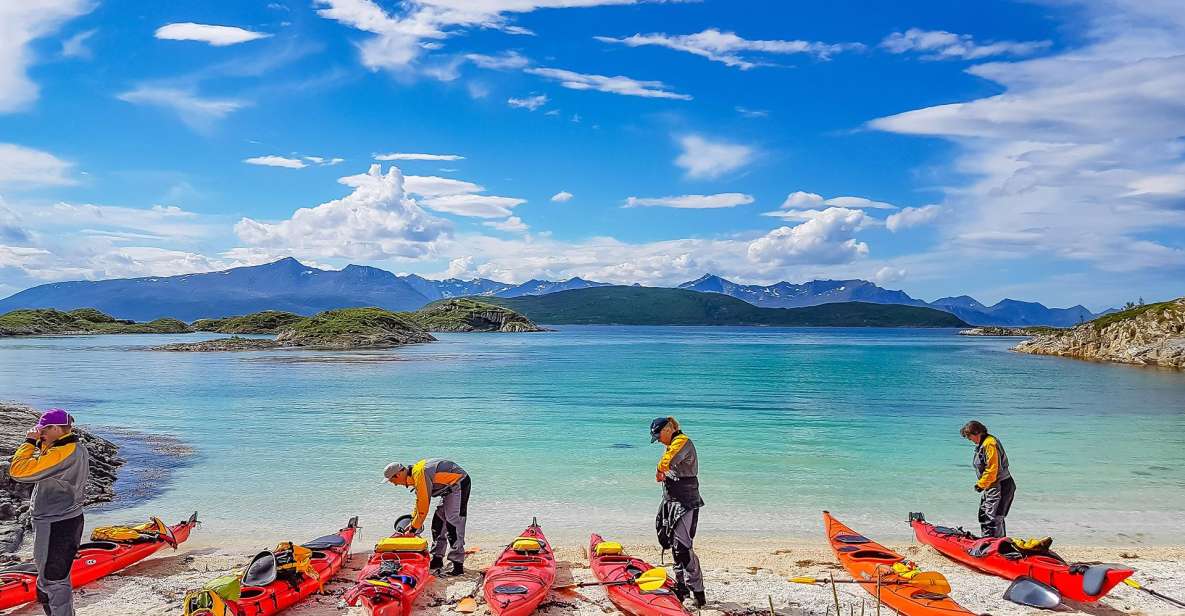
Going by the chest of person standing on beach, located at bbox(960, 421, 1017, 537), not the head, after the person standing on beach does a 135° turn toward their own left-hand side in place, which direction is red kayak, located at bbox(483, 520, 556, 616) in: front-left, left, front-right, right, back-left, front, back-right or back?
right

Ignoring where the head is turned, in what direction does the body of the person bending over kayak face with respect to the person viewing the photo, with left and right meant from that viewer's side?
facing to the left of the viewer

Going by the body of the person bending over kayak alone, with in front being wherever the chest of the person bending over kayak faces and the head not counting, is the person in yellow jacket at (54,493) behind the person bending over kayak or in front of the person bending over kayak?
in front

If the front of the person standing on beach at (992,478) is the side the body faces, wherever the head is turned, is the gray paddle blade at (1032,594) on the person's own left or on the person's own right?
on the person's own left

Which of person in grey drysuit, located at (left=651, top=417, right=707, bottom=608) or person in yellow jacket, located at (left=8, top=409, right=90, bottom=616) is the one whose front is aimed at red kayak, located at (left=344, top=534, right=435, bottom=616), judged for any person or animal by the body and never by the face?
the person in grey drysuit

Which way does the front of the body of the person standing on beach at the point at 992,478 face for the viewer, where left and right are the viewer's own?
facing to the left of the viewer

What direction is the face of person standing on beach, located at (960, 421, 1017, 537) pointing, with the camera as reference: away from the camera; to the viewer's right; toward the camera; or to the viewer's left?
to the viewer's left

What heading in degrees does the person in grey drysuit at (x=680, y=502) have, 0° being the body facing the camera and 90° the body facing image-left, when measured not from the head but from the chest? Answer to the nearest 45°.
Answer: approximately 90°

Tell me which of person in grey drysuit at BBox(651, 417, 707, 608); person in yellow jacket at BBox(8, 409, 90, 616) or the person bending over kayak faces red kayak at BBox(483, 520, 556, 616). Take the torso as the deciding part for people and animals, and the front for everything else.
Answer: the person in grey drysuit

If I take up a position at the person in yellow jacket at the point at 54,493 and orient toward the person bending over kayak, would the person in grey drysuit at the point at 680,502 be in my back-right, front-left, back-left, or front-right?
front-right
